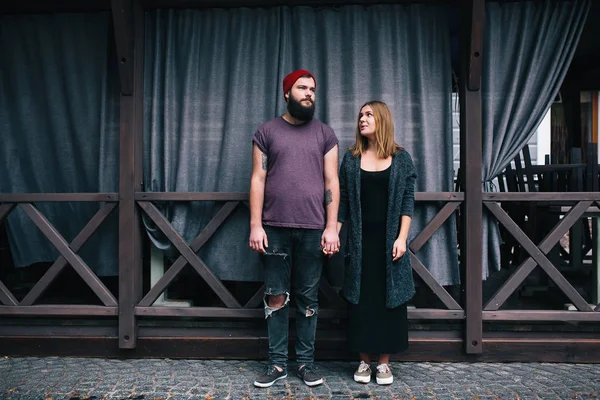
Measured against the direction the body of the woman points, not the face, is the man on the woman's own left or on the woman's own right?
on the woman's own right

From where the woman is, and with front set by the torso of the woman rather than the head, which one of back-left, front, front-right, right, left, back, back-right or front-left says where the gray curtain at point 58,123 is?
right

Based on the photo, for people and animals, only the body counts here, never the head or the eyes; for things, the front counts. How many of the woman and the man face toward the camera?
2

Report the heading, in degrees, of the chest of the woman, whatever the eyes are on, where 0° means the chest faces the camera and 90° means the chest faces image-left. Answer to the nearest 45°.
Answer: approximately 0°

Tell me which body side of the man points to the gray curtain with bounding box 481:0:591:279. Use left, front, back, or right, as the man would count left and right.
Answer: left

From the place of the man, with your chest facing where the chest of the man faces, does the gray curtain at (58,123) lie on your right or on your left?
on your right

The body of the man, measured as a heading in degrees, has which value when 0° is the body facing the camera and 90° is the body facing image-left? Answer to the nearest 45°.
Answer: approximately 0°

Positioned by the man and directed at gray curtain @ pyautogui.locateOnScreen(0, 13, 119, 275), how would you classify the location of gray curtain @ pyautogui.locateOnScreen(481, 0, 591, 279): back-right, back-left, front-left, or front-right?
back-right
